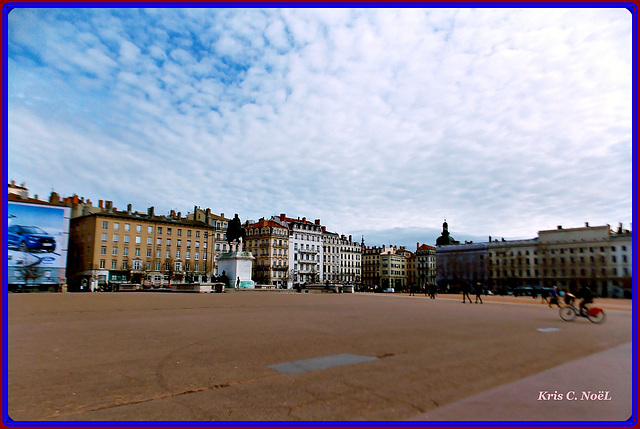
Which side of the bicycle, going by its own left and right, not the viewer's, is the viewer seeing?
left
